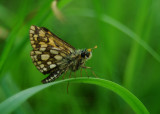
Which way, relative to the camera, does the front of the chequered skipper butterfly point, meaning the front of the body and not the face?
to the viewer's right
